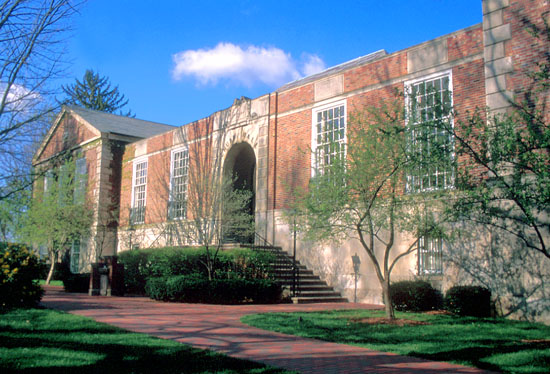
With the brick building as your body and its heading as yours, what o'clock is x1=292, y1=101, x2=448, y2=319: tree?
The tree is roughly at 10 o'clock from the brick building.

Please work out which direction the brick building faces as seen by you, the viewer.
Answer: facing the viewer and to the left of the viewer

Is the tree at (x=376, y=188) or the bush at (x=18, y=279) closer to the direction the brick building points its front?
the bush

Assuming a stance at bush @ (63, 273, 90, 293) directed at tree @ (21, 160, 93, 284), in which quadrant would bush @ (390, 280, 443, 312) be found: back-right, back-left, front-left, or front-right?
back-right

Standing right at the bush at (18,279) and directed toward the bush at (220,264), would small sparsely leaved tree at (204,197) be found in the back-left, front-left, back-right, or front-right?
front-left

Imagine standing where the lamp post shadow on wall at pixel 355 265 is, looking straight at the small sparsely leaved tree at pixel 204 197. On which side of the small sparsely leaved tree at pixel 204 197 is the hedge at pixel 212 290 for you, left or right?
left

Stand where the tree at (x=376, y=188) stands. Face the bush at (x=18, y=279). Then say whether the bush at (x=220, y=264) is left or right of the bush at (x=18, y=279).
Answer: right

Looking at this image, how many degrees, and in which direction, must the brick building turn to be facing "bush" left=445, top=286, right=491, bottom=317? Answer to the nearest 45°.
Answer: approximately 90° to its left

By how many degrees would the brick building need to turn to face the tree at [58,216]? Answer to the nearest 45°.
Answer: approximately 90° to its right
